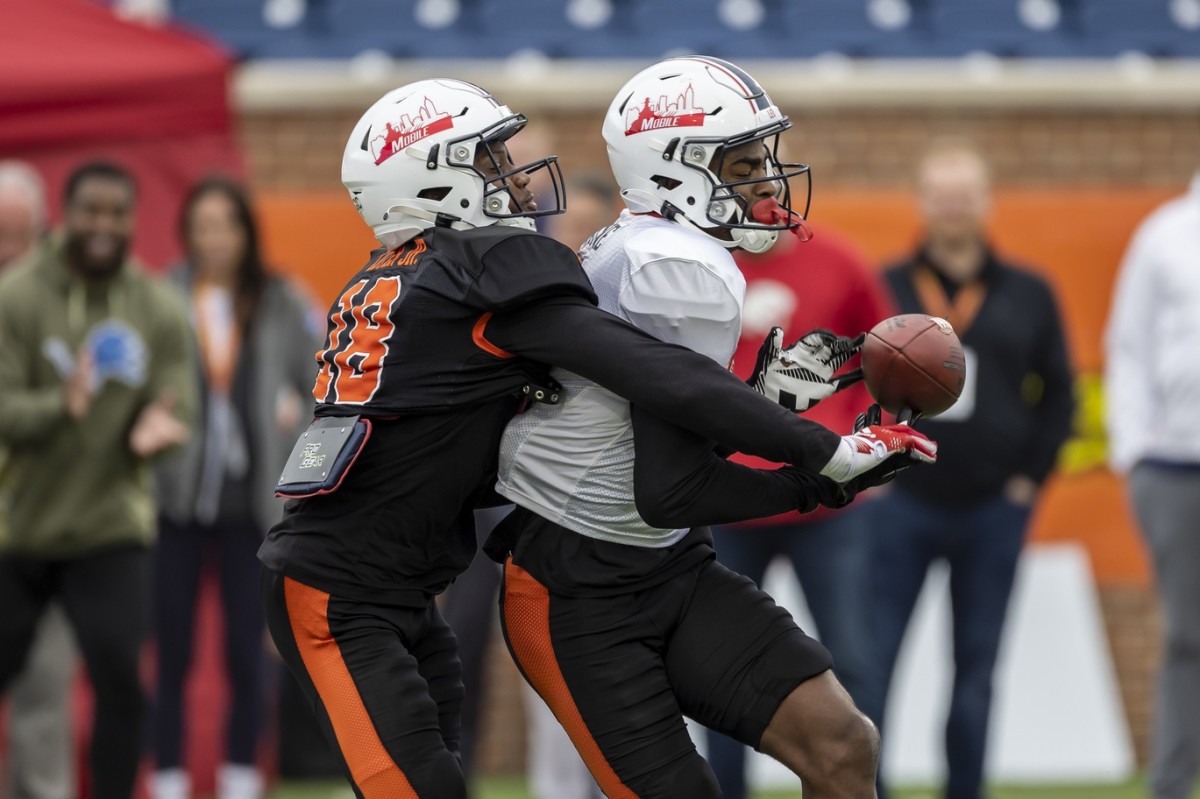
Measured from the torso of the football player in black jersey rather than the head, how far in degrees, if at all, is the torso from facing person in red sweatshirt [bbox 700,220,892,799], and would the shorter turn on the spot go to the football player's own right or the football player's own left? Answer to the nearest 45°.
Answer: approximately 45° to the football player's own left

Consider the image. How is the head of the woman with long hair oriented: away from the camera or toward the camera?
toward the camera

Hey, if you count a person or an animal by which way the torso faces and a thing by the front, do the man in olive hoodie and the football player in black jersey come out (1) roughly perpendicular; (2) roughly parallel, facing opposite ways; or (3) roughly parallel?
roughly perpendicular

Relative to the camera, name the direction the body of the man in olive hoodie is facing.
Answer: toward the camera

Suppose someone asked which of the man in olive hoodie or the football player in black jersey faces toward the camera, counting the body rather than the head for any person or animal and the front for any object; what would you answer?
the man in olive hoodie

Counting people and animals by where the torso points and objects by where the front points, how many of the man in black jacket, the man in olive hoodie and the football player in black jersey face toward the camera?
2

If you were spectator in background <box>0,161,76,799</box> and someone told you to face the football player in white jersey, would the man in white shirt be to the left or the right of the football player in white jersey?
left

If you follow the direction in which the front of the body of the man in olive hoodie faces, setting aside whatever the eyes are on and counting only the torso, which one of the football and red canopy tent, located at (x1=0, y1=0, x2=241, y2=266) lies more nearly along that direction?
the football

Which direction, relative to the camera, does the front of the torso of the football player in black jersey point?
to the viewer's right

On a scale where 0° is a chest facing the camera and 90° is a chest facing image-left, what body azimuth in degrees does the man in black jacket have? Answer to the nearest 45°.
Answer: approximately 0°

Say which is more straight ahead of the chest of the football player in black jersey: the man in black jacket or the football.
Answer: the football

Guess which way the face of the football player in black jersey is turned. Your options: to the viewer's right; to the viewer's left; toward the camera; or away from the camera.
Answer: to the viewer's right
